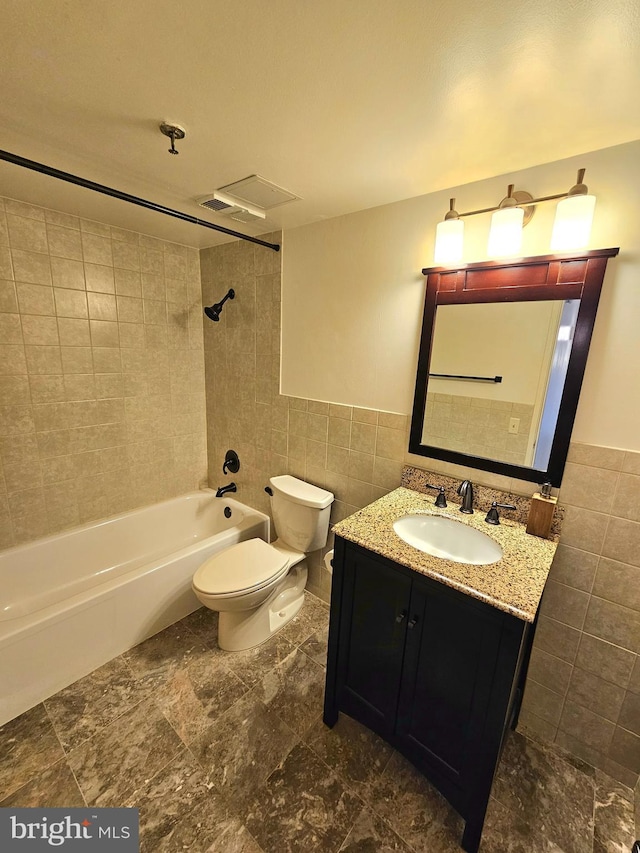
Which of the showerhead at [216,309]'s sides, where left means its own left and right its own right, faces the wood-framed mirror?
left

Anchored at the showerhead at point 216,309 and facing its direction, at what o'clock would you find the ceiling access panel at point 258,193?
The ceiling access panel is roughly at 10 o'clock from the showerhead.

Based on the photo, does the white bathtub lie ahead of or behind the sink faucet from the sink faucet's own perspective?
ahead

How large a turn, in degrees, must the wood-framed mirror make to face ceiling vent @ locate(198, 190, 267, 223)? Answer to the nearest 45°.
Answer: approximately 45° to its right

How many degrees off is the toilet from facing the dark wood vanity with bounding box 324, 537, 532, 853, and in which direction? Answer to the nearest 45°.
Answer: approximately 90° to its left

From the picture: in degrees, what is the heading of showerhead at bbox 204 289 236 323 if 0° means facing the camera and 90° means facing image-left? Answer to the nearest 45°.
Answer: approximately 45°

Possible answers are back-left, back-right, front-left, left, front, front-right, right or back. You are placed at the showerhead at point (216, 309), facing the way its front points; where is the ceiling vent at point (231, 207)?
front-left

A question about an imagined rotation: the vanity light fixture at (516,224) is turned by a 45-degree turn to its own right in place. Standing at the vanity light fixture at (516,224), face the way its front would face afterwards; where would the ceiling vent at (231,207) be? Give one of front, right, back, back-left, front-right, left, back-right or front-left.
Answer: front
